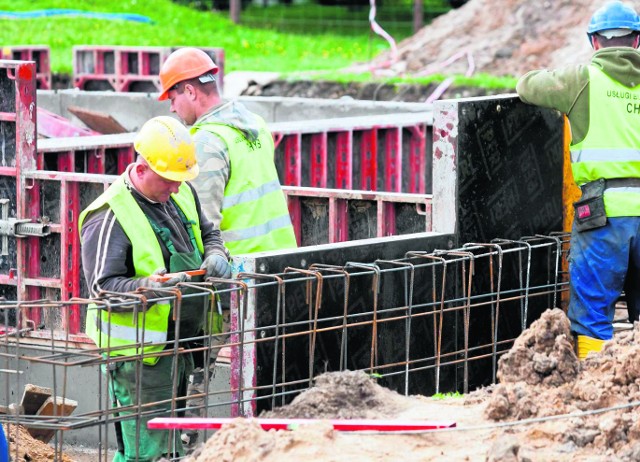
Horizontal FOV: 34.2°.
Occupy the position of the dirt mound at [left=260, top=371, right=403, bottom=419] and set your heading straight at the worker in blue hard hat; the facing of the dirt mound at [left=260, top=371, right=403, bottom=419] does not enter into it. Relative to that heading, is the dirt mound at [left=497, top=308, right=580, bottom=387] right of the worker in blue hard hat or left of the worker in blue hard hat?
right

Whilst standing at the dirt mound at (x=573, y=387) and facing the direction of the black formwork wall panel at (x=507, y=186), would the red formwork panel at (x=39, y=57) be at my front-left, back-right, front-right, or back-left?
front-left

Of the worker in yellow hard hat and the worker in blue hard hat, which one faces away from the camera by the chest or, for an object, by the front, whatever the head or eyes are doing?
the worker in blue hard hat

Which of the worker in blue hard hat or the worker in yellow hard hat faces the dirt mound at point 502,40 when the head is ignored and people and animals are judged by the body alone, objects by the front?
the worker in blue hard hat

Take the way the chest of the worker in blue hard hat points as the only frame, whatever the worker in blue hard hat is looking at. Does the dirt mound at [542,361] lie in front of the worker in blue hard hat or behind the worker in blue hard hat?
behind

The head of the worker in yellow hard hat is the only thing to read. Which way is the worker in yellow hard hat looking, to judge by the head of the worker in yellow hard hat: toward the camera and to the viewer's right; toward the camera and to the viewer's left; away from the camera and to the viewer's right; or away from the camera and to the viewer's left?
toward the camera and to the viewer's right

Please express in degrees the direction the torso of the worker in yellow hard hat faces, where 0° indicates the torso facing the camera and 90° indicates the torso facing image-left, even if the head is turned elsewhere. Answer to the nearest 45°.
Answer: approximately 315°

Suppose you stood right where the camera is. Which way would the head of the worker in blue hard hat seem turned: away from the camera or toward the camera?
away from the camera

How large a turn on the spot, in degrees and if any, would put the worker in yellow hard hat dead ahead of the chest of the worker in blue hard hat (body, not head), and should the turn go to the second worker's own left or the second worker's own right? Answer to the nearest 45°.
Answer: approximately 135° to the second worker's own left

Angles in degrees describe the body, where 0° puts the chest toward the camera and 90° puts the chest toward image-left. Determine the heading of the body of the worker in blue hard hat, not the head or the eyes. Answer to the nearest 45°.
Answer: approximately 180°

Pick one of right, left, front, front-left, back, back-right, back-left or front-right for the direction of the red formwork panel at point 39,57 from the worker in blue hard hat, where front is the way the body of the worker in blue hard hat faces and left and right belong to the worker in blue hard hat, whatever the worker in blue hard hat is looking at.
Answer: front-left

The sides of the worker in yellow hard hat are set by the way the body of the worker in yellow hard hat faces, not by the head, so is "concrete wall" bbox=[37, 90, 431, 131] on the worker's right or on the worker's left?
on the worker's left
